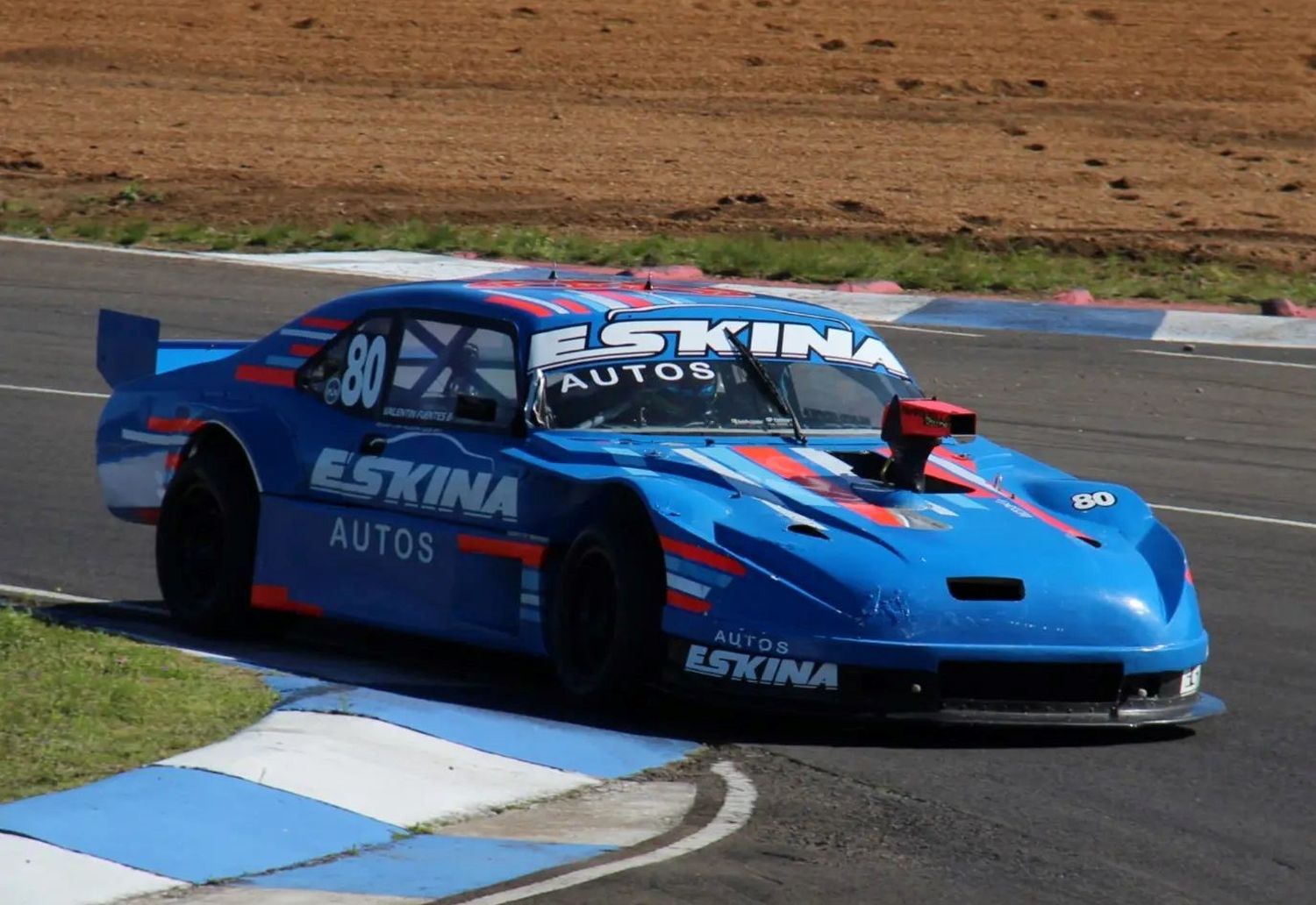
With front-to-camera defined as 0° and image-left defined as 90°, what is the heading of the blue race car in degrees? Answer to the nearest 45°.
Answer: approximately 315°
